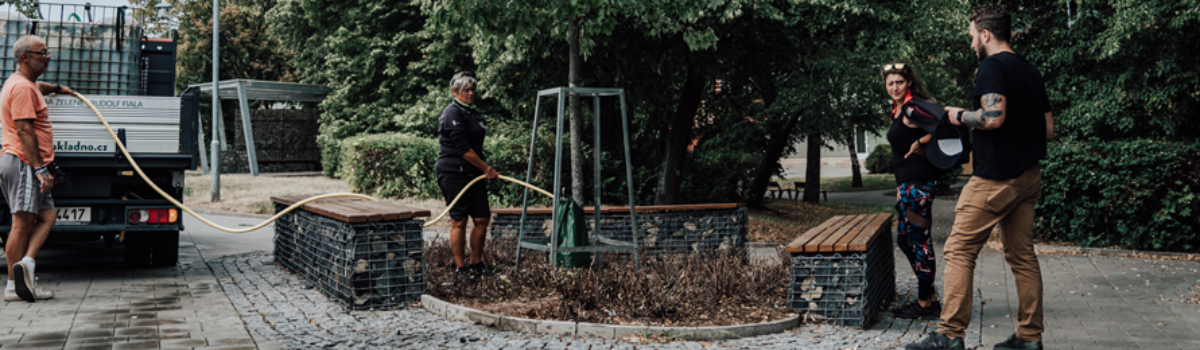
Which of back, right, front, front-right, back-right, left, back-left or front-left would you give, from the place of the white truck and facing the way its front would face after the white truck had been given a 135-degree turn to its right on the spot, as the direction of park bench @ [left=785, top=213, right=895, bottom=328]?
front

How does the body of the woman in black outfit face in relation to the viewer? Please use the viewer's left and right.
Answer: facing the viewer and to the right of the viewer

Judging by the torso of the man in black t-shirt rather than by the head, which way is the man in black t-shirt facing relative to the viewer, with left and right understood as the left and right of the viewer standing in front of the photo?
facing away from the viewer and to the left of the viewer

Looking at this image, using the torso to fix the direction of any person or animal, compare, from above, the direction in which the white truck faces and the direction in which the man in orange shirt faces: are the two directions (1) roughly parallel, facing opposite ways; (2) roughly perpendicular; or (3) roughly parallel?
roughly perpendicular

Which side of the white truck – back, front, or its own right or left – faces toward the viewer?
back

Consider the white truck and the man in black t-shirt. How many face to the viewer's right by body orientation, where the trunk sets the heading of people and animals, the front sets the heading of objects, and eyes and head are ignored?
0

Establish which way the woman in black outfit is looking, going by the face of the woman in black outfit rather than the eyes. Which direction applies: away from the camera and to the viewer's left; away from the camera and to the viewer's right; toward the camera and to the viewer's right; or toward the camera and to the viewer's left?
toward the camera and to the viewer's right

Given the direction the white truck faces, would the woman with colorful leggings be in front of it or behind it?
behind

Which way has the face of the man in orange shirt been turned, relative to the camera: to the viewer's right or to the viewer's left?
to the viewer's right

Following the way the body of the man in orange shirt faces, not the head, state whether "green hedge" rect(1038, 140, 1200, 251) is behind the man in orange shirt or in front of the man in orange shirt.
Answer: in front

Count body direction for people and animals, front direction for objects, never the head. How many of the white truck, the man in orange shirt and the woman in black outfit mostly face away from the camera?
1

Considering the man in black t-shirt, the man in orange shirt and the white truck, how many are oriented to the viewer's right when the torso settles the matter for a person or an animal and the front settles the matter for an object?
1

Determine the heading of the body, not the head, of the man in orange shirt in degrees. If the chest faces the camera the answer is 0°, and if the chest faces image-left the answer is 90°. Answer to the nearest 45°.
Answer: approximately 270°
